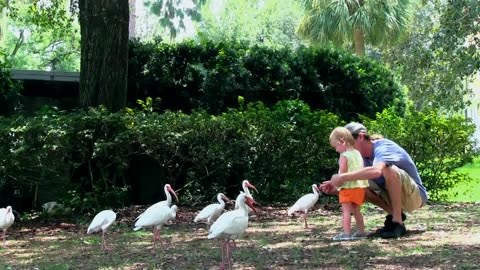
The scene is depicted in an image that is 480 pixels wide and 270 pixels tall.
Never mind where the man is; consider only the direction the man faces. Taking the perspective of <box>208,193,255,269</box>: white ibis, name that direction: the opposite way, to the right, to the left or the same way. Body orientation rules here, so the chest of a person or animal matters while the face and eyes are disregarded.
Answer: the opposite way

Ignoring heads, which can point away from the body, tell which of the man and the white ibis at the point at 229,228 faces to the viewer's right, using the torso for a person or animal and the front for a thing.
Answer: the white ibis

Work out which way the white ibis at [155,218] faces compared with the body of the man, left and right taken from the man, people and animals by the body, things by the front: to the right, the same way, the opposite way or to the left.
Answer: the opposite way

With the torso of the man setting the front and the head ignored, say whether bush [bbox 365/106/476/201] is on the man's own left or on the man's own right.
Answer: on the man's own right

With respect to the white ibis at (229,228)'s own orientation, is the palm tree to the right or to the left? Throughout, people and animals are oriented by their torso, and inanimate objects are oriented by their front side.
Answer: on its left

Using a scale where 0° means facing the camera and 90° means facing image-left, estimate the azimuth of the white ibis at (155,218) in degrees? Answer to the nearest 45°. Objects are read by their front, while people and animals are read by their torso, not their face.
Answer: approximately 270°

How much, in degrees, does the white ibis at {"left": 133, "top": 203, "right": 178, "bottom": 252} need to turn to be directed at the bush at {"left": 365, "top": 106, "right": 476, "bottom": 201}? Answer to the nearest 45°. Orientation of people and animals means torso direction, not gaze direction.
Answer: approximately 45° to its left

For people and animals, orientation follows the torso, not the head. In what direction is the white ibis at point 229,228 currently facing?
to the viewer's right

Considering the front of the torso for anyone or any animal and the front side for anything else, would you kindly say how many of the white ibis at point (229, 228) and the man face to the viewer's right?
1

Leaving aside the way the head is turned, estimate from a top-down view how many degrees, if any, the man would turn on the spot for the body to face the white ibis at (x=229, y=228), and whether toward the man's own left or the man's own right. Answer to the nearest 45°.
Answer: approximately 45° to the man's own left

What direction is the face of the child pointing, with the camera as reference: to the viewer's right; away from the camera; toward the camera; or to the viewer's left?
to the viewer's left

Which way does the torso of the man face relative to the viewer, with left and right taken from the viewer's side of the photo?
facing to the left of the viewer
